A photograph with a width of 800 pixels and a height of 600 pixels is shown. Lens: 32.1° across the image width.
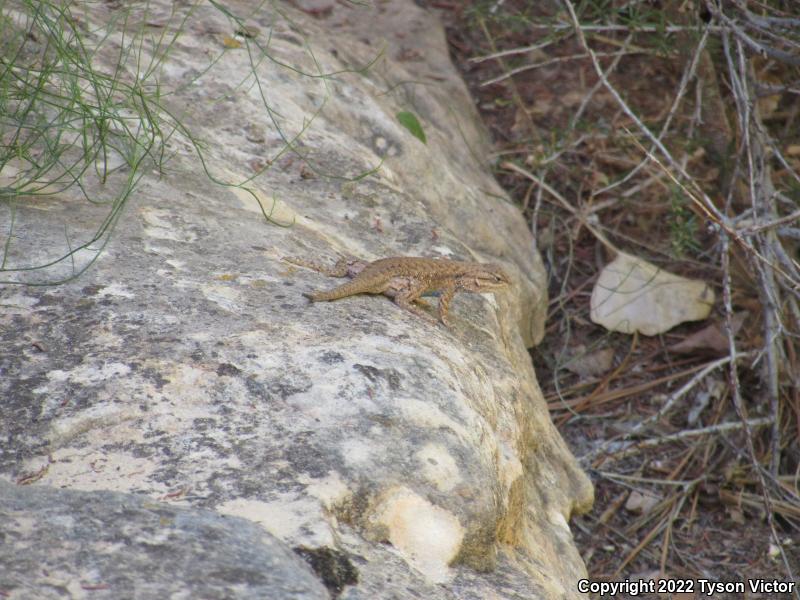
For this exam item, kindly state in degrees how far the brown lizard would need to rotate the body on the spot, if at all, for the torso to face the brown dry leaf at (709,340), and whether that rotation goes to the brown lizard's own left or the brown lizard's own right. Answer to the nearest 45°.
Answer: approximately 45° to the brown lizard's own left

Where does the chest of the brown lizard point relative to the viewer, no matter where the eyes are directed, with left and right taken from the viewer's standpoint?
facing to the right of the viewer

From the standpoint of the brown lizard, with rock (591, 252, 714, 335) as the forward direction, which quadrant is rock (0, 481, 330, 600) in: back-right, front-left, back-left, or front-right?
back-right

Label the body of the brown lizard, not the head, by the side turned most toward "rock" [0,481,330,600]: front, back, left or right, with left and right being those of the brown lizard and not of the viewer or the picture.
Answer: right

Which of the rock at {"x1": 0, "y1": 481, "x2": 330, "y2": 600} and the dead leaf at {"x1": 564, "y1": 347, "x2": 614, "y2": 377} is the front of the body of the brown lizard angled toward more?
the dead leaf
